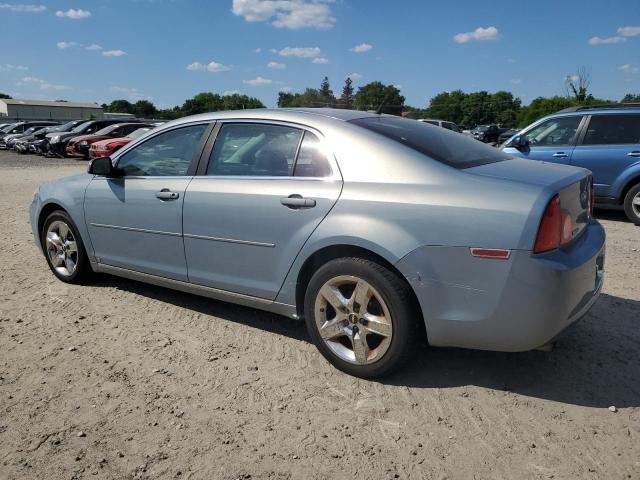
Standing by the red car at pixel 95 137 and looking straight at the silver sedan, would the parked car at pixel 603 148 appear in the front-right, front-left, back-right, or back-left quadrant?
front-left

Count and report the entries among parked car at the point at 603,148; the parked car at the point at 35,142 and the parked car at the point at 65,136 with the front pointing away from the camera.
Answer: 0

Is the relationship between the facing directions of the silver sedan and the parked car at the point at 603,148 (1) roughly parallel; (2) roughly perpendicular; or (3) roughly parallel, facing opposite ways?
roughly parallel

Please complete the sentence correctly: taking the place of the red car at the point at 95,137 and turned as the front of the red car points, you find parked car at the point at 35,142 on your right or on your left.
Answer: on your right

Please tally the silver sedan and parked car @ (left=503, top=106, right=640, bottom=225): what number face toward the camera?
0

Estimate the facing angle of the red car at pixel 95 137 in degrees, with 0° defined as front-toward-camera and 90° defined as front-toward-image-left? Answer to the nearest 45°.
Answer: approximately 45°

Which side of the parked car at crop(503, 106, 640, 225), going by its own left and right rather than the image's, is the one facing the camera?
left

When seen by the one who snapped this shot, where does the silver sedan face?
facing away from the viewer and to the left of the viewer
